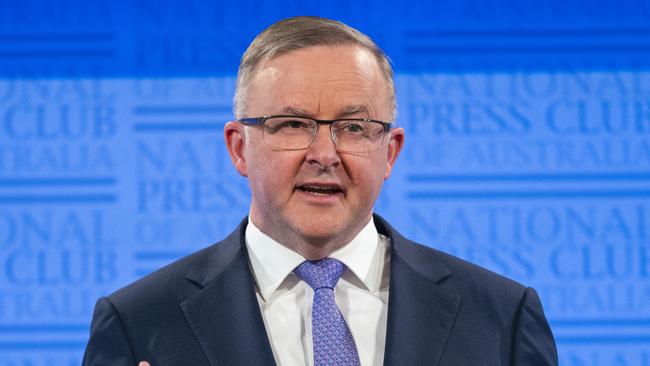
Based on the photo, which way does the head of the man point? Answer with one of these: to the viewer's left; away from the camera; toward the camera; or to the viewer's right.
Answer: toward the camera

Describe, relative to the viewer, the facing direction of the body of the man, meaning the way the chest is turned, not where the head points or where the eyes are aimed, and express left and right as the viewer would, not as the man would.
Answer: facing the viewer
